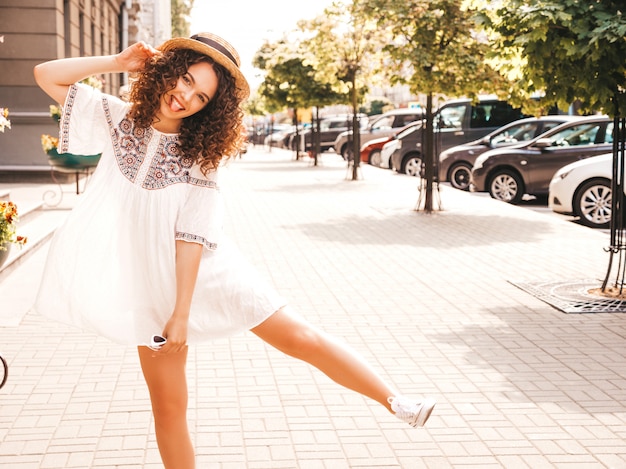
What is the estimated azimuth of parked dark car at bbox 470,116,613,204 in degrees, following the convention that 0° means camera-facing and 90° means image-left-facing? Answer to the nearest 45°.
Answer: approximately 90°

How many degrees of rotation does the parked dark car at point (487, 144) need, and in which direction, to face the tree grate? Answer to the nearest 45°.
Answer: approximately 90° to its left

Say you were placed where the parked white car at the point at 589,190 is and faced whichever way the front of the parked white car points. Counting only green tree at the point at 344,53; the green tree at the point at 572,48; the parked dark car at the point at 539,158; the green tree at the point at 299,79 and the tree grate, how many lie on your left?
2

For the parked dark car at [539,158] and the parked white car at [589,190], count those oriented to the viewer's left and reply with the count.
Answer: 2

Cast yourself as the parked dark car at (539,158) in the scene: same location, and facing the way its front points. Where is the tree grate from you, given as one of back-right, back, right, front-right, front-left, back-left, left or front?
left

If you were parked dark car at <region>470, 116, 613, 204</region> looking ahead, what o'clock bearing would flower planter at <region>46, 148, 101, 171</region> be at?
The flower planter is roughly at 11 o'clock from the parked dark car.

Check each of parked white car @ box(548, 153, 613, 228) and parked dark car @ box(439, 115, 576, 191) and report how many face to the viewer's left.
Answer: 2

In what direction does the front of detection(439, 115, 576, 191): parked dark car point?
to the viewer's left

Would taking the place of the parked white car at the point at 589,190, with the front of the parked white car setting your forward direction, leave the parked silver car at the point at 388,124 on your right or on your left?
on your right

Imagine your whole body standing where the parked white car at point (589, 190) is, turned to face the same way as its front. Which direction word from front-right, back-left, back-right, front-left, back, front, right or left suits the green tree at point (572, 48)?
left

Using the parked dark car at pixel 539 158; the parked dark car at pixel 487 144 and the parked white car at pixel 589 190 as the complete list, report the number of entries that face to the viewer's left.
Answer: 3

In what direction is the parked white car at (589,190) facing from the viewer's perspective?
to the viewer's left
